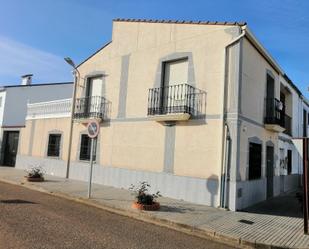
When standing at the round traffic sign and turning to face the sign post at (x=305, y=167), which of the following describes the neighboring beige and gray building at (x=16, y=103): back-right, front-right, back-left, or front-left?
back-left

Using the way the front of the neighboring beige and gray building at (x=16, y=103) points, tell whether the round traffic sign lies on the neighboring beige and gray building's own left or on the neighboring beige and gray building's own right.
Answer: on the neighboring beige and gray building's own left

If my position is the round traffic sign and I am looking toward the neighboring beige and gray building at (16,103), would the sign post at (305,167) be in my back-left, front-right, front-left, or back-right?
back-right

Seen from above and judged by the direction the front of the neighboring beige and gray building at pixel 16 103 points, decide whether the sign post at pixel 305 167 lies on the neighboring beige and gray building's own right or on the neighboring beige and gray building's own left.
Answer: on the neighboring beige and gray building's own left
